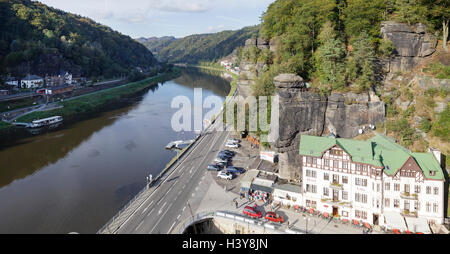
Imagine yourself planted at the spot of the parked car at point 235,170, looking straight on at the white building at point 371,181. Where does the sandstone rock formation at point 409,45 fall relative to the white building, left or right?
left

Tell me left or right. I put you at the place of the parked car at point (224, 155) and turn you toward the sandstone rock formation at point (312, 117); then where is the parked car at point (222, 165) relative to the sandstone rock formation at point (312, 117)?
right

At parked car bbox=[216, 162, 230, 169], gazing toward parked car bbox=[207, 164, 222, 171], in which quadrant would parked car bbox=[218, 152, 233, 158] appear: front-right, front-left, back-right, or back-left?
back-right

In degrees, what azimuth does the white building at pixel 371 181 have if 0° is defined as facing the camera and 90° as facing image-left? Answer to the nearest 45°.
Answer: approximately 45°

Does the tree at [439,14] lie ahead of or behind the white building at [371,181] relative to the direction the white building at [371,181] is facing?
behind

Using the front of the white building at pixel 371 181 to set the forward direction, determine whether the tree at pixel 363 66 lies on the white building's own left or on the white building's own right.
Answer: on the white building's own right

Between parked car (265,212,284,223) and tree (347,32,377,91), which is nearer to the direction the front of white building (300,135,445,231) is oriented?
the parked car

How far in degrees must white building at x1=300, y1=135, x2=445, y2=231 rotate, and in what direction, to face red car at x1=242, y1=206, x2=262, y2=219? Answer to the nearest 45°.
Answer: approximately 45° to its right

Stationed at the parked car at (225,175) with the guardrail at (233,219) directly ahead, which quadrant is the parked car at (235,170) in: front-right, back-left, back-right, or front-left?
back-left
